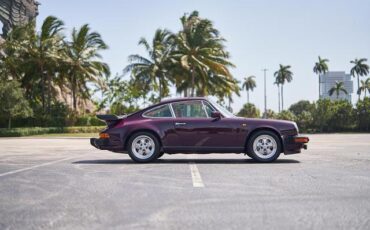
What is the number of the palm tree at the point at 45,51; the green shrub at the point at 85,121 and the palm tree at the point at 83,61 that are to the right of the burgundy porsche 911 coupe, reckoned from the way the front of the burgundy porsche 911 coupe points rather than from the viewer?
0

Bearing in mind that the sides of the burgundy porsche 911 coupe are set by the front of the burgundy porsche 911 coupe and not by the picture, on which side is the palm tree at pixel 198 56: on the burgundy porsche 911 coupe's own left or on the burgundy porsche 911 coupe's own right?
on the burgundy porsche 911 coupe's own left

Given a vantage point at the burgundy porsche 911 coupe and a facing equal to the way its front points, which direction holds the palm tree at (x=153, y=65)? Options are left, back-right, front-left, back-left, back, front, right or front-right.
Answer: left

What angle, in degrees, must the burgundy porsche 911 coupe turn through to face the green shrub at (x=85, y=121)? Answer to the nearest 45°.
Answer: approximately 90° to its left

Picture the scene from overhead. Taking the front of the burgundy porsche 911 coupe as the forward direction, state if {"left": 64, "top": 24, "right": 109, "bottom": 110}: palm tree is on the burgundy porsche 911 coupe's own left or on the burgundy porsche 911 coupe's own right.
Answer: on the burgundy porsche 911 coupe's own left

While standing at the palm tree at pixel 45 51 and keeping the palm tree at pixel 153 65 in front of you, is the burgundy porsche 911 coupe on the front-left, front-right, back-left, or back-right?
front-right

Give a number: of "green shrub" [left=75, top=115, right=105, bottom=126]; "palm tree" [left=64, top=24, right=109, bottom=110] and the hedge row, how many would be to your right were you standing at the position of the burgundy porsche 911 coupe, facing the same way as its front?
0

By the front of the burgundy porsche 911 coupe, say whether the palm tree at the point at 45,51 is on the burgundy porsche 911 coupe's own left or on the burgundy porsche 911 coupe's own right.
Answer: on the burgundy porsche 911 coupe's own left

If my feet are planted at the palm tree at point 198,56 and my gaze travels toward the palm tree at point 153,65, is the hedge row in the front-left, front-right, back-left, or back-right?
front-left

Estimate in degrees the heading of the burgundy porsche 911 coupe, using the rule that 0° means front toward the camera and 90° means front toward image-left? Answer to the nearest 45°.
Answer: approximately 270°

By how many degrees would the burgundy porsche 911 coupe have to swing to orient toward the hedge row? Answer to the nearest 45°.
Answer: approximately 135° to its left
